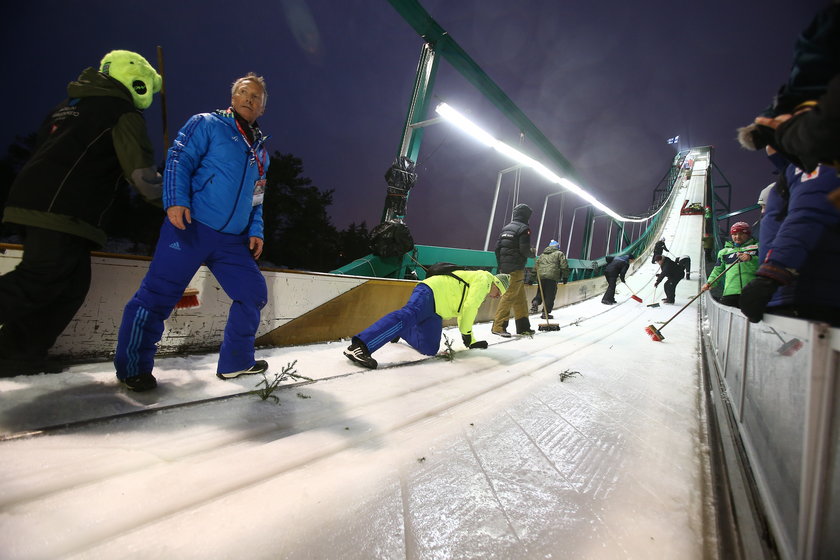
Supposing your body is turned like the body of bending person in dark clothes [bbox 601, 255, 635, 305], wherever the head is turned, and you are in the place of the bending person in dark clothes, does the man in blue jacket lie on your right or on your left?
on your right

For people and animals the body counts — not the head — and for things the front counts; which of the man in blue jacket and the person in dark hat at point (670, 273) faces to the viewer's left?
the person in dark hat

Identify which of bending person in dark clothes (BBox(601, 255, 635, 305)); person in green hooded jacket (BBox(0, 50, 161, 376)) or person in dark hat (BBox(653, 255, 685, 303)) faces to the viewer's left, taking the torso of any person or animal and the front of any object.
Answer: person in dark hat (BBox(653, 255, 685, 303))

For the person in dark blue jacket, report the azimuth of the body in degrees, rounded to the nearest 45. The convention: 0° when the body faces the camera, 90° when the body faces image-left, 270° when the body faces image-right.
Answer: approximately 90°

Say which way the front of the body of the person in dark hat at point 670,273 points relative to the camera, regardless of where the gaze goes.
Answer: to the viewer's left

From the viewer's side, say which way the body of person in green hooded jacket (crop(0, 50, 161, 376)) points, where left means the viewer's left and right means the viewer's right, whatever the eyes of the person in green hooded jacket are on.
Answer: facing away from the viewer and to the right of the viewer

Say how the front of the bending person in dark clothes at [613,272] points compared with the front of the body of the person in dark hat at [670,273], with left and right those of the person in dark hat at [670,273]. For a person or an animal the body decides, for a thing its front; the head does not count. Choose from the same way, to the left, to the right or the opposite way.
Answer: the opposite way

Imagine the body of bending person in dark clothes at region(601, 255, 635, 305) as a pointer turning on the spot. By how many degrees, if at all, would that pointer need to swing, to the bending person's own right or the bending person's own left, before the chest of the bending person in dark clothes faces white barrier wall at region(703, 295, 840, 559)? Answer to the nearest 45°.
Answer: approximately 90° to the bending person's own right

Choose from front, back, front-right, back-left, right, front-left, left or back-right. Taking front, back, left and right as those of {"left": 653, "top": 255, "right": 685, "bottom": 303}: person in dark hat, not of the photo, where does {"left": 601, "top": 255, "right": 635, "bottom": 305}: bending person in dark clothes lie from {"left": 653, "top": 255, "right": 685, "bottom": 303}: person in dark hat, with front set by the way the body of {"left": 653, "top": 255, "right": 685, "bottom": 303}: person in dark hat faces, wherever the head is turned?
front-left

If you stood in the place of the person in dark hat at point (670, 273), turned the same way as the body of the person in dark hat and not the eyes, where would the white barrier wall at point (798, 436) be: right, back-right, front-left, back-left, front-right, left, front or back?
left

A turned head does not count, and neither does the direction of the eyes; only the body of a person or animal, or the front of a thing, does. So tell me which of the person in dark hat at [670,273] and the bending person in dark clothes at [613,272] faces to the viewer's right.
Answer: the bending person in dark clothes at [613,272]
